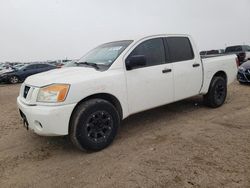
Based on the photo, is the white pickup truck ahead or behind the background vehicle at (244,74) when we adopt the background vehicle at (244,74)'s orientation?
ahead

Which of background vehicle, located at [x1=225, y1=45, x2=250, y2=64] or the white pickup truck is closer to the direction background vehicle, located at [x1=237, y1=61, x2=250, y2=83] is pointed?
the white pickup truck

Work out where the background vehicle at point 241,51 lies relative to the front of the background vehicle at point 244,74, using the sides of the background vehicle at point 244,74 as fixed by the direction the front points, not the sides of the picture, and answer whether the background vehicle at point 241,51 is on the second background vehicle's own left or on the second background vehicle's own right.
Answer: on the second background vehicle's own right

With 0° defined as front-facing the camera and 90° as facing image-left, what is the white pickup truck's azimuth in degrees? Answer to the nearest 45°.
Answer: approximately 45°

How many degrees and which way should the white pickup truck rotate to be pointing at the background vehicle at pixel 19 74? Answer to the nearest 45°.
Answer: approximately 90° to its right

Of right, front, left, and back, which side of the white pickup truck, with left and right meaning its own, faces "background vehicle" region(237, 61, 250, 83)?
back

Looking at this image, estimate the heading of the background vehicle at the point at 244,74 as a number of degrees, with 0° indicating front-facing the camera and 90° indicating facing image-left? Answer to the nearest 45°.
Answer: approximately 45°
